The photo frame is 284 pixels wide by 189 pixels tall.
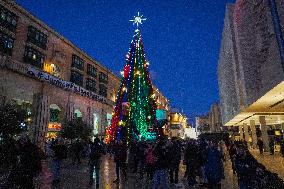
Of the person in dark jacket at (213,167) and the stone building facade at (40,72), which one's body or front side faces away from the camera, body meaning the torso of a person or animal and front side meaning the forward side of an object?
the person in dark jacket

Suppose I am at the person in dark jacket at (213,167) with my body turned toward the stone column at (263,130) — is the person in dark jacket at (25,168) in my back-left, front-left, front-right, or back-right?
back-left

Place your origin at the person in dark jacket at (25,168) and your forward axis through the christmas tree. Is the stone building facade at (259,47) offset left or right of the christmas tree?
right

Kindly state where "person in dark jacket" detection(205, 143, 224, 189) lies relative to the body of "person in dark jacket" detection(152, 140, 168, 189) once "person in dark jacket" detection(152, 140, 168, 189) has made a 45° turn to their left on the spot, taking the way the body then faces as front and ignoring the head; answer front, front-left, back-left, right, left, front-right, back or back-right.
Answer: right

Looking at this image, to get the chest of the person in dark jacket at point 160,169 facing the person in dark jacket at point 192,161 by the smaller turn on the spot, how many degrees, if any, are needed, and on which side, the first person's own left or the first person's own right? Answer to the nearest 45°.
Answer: approximately 45° to the first person's own right

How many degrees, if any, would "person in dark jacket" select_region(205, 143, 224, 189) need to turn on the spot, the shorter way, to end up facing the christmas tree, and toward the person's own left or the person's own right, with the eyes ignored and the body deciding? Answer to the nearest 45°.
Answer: approximately 45° to the person's own left

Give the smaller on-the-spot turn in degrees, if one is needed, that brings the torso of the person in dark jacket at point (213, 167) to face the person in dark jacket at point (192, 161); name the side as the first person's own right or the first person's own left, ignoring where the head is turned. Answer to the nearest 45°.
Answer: approximately 45° to the first person's own left

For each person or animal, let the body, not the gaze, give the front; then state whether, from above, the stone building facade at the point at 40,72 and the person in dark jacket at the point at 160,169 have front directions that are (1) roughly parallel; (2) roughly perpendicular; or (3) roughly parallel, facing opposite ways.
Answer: roughly perpendicular

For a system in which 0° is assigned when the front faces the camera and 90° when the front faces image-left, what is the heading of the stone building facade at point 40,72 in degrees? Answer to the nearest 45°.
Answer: approximately 315°

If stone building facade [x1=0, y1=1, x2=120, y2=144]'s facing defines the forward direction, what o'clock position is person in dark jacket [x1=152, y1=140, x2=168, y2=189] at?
The person in dark jacket is roughly at 1 o'clock from the stone building facade.

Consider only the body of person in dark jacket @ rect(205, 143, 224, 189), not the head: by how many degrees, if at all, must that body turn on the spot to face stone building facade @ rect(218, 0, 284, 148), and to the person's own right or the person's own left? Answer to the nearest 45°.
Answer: approximately 45° to the person's own right

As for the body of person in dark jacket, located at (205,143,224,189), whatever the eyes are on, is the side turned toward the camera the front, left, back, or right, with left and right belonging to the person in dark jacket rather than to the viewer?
back

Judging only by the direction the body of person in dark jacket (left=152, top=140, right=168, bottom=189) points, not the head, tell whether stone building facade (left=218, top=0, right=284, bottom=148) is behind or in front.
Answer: in front

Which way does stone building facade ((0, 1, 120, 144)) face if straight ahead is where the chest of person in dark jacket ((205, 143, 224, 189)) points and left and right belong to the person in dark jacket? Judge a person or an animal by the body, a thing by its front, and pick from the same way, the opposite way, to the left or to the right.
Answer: to the right

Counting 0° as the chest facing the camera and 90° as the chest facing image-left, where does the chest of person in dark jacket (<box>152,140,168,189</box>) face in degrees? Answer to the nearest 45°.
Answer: approximately 180°

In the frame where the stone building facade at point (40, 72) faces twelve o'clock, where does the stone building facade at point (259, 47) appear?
the stone building facade at point (259, 47) is roughly at 12 o'clock from the stone building facade at point (40, 72).

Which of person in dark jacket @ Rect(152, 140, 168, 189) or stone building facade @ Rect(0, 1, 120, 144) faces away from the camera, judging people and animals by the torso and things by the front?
the person in dark jacket

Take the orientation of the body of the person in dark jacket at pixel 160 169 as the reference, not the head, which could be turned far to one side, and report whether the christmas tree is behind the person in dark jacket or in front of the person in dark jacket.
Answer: in front

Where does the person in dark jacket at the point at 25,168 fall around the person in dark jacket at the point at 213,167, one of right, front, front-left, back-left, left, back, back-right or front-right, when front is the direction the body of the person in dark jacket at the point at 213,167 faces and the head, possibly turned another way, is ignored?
back-left
